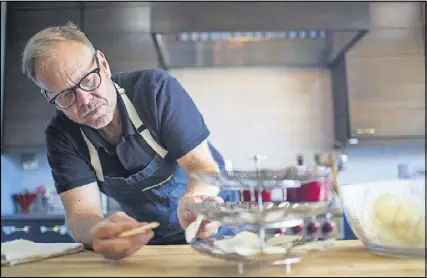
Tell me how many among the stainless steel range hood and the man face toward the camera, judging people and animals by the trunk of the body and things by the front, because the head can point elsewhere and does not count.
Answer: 2

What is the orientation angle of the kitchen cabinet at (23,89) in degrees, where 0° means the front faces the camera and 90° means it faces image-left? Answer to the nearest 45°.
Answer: approximately 0°

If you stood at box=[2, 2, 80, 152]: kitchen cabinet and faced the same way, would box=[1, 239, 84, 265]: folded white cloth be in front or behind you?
in front

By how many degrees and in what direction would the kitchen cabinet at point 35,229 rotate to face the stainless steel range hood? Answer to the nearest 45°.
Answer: approximately 90° to its left

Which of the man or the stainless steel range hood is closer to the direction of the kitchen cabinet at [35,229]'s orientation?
the man

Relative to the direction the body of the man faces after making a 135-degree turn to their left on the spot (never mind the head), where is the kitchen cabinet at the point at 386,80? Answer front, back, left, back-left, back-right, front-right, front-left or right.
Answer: front

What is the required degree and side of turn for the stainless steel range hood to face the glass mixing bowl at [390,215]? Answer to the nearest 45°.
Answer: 0° — it already faces it

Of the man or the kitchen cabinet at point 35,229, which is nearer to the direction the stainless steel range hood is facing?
the man

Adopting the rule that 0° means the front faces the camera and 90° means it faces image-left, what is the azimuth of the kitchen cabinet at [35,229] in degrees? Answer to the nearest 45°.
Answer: approximately 0°

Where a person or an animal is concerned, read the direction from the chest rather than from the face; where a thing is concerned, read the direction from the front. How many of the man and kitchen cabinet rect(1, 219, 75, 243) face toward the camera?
2

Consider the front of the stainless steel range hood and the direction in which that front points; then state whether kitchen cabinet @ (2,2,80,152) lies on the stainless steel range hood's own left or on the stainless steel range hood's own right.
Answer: on the stainless steel range hood's own right
